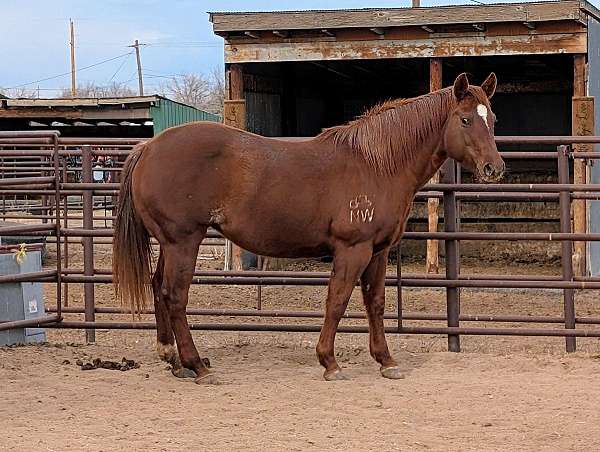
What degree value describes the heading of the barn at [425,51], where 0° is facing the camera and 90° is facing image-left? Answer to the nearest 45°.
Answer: approximately 0°

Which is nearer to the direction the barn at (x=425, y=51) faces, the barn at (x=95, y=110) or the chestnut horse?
the chestnut horse

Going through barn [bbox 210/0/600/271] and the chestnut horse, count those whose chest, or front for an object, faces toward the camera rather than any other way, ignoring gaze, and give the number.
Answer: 1

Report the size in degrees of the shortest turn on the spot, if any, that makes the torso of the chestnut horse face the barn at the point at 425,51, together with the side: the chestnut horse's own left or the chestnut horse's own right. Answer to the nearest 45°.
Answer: approximately 90° to the chestnut horse's own left

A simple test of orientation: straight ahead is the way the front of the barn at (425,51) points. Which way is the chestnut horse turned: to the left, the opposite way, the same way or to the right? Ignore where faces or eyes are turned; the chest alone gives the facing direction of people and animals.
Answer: to the left

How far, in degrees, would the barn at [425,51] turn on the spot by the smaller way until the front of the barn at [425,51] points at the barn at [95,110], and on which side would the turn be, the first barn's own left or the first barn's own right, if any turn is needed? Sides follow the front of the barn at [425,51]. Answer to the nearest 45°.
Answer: approximately 135° to the first barn's own right

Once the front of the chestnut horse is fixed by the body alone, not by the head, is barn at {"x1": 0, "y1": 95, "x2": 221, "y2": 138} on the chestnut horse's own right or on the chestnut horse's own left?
on the chestnut horse's own left

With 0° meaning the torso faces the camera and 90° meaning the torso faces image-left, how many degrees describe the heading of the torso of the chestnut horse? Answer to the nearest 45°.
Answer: approximately 270°

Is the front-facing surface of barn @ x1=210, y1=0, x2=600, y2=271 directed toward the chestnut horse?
yes

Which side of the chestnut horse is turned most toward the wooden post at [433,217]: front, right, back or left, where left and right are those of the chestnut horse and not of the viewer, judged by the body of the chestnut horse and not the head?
left
